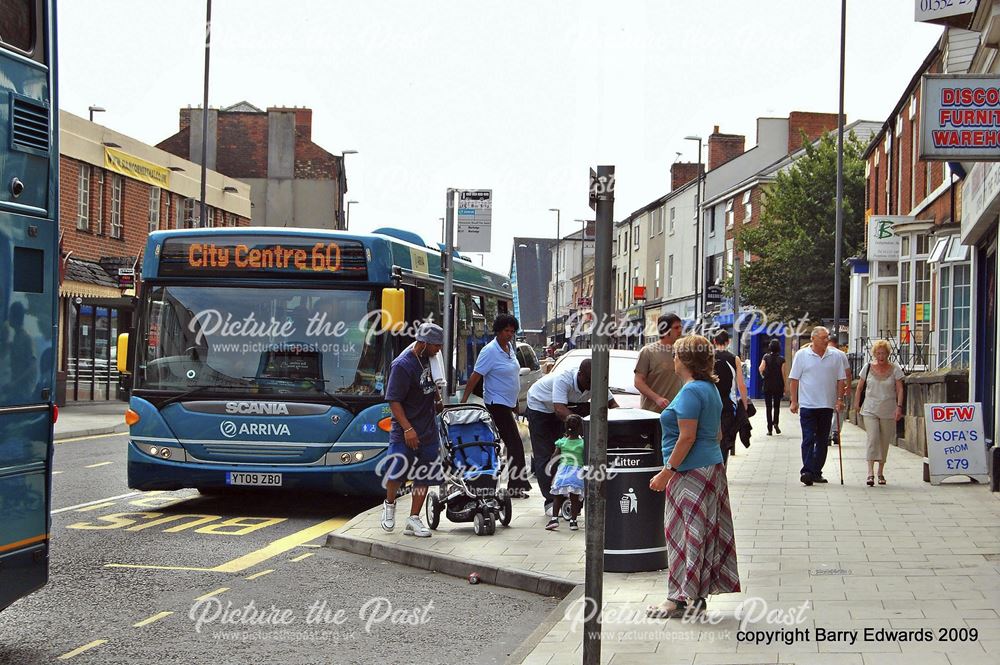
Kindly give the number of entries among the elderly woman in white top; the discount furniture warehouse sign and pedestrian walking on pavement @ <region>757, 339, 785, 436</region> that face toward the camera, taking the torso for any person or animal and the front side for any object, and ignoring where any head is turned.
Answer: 2

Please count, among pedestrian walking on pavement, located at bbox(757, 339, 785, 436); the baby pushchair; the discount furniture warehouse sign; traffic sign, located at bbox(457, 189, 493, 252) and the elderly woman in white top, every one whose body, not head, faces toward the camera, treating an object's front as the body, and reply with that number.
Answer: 4

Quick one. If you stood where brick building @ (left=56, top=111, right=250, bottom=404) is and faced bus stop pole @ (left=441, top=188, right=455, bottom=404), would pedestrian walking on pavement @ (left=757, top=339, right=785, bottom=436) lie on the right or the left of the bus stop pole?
left

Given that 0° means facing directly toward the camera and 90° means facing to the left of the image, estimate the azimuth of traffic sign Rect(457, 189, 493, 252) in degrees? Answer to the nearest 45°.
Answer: approximately 0°

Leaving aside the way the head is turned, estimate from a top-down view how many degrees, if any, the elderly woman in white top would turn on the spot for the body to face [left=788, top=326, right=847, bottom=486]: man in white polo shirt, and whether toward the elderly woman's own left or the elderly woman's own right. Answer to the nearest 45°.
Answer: approximately 45° to the elderly woman's own right

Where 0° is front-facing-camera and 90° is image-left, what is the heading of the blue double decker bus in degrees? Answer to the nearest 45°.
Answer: approximately 45°

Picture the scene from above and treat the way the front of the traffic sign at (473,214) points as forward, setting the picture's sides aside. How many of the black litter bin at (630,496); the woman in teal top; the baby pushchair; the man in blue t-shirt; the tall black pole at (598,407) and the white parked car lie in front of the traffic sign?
5

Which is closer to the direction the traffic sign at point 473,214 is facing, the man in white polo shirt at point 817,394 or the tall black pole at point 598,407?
the tall black pole

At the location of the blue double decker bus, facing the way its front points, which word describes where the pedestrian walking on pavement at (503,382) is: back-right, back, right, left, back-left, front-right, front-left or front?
back

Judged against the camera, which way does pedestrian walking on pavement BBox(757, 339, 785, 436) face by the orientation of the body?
away from the camera

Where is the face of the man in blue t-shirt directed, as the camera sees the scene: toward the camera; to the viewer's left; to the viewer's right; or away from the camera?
to the viewer's right

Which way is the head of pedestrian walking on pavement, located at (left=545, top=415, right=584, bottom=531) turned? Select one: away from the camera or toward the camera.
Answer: away from the camera

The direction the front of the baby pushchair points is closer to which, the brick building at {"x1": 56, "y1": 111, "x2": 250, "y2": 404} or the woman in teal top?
the woman in teal top

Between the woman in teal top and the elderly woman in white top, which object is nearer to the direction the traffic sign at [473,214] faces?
the woman in teal top

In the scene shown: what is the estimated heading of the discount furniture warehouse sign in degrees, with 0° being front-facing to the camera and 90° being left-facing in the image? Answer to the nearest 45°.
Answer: approximately 0°
